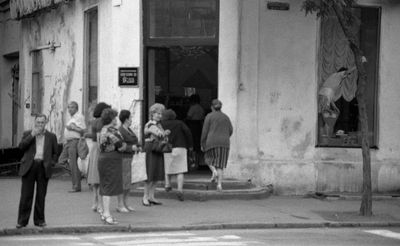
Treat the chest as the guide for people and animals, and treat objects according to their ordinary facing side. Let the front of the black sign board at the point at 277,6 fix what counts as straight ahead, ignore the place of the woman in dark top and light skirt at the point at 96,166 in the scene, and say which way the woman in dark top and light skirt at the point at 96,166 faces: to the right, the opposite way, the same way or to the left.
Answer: to the left

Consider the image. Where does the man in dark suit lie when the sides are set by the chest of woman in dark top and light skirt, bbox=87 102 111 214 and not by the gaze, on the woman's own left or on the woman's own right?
on the woman's own right

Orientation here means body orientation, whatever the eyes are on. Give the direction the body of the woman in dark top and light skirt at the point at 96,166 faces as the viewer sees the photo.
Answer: to the viewer's right

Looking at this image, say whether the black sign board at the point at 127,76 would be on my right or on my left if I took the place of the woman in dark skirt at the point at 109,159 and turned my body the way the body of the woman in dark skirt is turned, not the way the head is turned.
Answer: on my left

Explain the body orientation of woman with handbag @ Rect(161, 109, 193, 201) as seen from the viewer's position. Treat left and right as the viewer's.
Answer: facing away from the viewer and to the left of the viewer

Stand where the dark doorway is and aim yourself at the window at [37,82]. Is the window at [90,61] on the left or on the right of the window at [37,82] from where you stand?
left

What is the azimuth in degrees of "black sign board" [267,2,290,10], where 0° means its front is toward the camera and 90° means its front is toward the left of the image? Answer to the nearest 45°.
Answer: approximately 0°

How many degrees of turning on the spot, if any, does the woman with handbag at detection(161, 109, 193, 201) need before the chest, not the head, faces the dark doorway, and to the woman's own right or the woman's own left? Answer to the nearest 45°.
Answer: approximately 45° to the woman's own right
